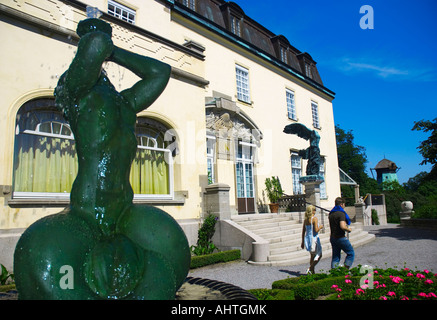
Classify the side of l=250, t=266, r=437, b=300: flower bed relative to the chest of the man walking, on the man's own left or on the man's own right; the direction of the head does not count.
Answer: on the man's own right

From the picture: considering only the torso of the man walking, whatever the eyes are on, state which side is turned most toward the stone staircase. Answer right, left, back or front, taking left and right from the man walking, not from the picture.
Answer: left

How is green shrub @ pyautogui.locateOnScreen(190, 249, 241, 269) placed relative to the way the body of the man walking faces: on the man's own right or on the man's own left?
on the man's own left

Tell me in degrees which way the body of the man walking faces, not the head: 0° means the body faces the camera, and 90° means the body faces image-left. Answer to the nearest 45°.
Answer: approximately 225°

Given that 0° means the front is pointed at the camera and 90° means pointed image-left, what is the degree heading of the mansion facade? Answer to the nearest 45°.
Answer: approximately 315°

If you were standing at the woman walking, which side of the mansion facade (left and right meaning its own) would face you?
front

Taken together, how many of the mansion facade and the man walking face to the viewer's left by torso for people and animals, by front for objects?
0

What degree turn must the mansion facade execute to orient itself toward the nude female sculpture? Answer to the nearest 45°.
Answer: approximately 45° to its right

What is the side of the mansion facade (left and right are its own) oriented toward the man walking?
front
